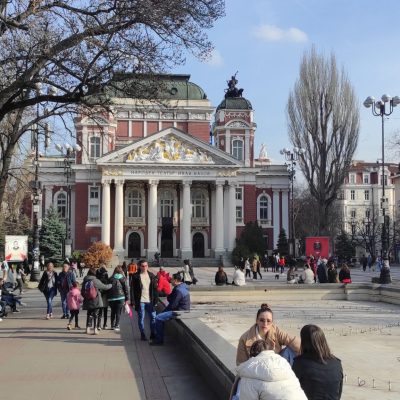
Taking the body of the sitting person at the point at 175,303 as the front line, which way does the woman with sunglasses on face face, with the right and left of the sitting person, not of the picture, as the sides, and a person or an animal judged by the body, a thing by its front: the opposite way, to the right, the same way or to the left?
to the left

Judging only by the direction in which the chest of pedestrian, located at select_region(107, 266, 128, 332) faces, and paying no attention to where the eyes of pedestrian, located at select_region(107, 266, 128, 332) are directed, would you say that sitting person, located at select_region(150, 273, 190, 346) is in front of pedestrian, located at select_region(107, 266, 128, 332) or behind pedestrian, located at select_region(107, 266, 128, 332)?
behind

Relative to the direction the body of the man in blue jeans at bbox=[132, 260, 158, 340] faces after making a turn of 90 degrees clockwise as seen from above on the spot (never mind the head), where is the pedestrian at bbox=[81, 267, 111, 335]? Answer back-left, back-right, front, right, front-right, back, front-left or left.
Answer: front-right

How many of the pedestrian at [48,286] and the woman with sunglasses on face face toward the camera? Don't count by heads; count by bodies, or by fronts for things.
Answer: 2

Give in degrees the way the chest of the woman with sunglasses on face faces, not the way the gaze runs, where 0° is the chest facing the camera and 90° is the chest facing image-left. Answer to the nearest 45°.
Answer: approximately 0°

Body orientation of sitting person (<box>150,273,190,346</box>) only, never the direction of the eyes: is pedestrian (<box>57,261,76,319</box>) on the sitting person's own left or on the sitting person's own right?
on the sitting person's own right

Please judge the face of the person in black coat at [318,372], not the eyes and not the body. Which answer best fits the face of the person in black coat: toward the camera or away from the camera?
away from the camera

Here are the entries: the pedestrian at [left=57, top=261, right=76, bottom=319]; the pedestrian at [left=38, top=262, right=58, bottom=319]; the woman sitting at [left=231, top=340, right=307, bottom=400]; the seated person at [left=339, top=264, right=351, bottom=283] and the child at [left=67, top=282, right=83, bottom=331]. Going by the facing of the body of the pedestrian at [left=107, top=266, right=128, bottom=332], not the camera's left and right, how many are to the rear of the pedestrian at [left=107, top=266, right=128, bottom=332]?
1

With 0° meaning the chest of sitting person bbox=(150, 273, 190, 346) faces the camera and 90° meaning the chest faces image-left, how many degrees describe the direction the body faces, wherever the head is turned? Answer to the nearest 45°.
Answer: approximately 90°

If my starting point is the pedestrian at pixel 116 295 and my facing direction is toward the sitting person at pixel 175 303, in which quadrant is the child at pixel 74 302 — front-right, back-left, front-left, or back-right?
back-right

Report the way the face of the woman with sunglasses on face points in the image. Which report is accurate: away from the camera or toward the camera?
toward the camera

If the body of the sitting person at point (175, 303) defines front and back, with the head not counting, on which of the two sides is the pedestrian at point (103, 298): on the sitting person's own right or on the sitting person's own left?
on the sitting person's own right

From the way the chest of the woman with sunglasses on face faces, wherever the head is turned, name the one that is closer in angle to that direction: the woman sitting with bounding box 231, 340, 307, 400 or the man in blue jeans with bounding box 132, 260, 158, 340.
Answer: the woman sitting

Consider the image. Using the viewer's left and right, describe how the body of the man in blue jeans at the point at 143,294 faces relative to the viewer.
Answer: facing the viewer
